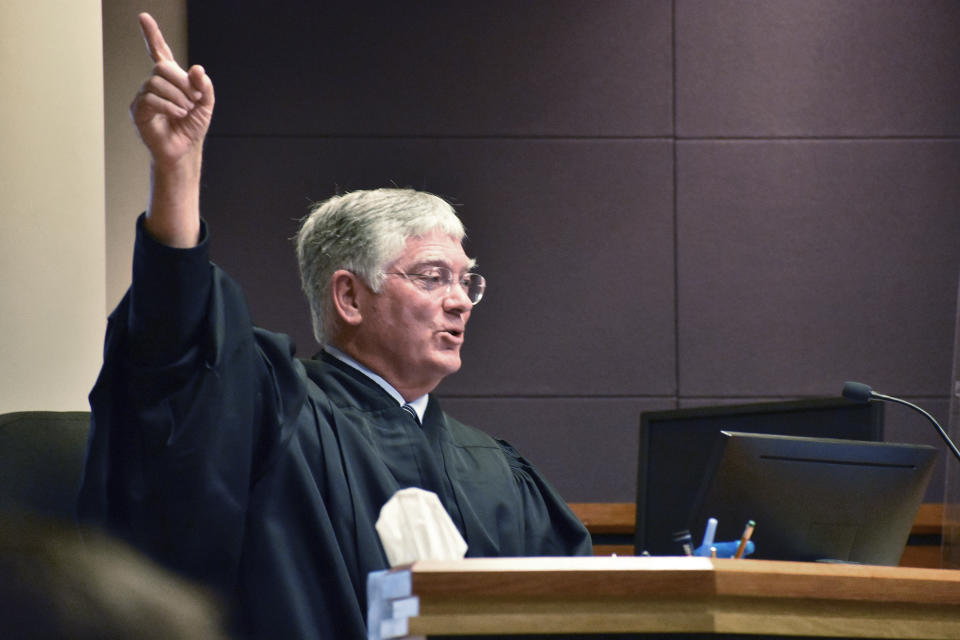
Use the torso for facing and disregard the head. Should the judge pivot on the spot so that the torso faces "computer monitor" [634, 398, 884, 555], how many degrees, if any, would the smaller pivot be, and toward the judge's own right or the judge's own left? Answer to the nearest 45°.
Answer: approximately 90° to the judge's own left

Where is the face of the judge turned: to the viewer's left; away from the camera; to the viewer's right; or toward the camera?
to the viewer's right

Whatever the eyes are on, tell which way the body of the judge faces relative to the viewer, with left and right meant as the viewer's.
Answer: facing the viewer and to the right of the viewer

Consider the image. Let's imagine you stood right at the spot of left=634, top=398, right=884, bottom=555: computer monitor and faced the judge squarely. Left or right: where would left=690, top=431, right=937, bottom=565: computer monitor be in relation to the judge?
left

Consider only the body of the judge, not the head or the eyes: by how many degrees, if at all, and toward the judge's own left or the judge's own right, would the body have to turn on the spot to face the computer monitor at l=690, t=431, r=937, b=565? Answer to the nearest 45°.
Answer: approximately 45° to the judge's own left

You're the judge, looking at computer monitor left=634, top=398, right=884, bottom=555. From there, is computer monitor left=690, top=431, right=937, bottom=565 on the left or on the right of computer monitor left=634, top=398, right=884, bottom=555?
right
